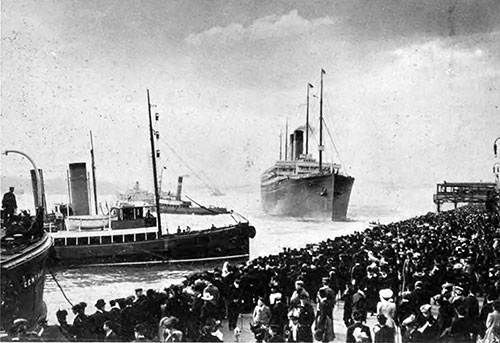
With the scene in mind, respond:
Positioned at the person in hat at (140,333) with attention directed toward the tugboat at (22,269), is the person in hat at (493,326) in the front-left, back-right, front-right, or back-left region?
back-right

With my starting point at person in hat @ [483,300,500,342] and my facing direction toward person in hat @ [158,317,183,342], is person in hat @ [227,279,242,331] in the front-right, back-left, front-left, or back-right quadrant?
front-right

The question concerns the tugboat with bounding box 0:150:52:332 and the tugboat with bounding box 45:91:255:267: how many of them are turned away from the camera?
0

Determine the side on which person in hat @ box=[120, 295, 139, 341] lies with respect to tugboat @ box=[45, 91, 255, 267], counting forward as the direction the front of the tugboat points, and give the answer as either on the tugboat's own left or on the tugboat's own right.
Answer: on the tugboat's own right

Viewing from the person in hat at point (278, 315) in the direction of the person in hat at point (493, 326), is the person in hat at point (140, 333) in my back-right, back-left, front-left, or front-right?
back-right

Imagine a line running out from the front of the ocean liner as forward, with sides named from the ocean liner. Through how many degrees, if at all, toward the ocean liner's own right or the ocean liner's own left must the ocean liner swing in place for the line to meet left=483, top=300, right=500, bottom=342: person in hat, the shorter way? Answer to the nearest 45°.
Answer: approximately 45° to the ocean liner's own right

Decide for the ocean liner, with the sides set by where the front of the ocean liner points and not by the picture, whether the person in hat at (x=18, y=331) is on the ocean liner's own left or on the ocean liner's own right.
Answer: on the ocean liner's own right

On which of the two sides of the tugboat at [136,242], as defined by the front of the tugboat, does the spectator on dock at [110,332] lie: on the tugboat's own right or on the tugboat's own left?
on the tugboat's own right

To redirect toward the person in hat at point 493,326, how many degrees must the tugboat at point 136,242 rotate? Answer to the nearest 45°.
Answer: approximately 90° to its right

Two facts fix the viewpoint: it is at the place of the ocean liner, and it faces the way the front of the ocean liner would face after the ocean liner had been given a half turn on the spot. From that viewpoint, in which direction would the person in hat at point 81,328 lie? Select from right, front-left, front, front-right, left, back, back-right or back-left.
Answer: back-left

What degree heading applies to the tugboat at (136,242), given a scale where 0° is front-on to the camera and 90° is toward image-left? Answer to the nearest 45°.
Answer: approximately 270°

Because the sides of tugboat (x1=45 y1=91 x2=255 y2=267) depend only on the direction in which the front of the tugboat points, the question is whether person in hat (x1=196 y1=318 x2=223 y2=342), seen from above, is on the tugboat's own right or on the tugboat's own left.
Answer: on the tugboat's own right
